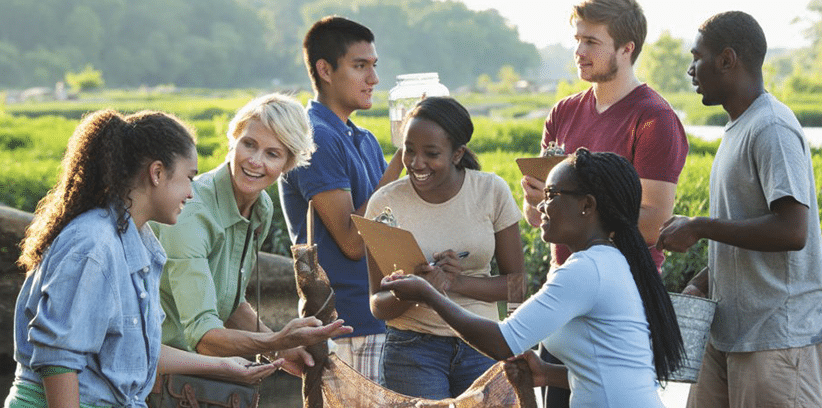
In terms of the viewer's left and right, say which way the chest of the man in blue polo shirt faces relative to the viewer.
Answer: facing the viewer and to the right of the viewer

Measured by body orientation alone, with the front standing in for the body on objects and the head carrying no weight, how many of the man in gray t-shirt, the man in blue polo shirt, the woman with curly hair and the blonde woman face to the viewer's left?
1

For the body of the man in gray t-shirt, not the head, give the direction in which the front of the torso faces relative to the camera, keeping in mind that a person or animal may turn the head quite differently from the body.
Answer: to the viewer's left

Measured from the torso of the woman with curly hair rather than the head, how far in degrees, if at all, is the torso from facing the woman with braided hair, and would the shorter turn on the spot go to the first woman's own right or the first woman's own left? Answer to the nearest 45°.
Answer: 0° — they already face them

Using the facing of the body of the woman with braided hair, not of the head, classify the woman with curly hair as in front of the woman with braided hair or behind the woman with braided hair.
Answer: in front

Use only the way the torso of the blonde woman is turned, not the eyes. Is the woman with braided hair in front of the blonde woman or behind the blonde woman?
in front

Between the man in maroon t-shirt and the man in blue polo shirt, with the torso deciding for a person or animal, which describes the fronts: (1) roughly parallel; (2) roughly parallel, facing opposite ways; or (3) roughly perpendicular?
roughly perpendicular

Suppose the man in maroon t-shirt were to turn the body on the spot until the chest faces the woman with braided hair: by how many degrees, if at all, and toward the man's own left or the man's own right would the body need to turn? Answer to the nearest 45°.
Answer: approximately 45° to the man's own left

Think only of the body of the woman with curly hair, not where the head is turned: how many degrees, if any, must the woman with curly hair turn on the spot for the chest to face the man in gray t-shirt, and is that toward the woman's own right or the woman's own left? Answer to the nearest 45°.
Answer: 0° — they already face them

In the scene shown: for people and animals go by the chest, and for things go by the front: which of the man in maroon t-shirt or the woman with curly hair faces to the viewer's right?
the woman with curly hair

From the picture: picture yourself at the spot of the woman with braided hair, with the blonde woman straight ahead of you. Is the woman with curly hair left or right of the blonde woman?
left

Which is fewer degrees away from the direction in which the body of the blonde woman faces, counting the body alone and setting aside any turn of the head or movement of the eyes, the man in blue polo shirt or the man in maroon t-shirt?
the man in maroon t-shirt

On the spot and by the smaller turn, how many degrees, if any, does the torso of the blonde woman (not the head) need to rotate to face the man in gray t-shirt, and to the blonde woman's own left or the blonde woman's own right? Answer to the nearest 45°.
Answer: approximately 45° to the blonde woman's own left

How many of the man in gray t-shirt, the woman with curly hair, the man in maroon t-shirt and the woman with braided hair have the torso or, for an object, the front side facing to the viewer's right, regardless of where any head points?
1

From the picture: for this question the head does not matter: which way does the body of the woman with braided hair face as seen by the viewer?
to the viewer's left

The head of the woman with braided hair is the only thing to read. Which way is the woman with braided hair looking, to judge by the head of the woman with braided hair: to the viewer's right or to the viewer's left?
to the viewer's left

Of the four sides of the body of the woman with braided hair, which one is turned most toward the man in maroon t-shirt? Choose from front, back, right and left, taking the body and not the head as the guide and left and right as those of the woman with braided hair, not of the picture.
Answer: right

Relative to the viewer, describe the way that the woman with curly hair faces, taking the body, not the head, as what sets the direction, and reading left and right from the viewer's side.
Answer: facing to the right of the viewer
